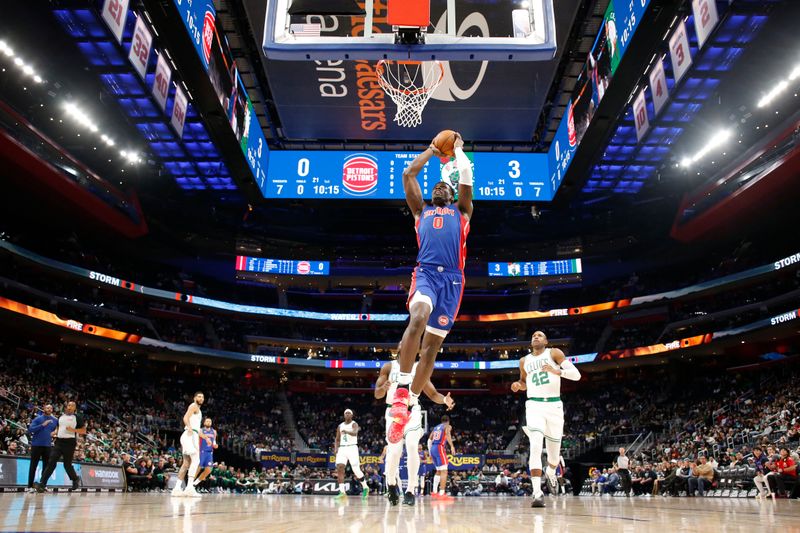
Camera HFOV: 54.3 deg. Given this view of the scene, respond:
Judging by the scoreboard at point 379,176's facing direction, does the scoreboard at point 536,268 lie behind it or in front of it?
behind

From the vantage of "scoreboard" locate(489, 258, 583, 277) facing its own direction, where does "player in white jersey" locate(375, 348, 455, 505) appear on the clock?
The player in white jersey is roughly at 12 o'clock from the scoreboard.

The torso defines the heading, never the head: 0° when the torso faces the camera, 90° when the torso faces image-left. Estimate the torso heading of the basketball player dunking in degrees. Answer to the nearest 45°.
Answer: approximately 0°

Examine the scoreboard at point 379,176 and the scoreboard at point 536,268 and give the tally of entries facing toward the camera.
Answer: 2

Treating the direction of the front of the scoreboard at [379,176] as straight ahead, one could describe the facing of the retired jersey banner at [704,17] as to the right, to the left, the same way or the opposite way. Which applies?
to the right

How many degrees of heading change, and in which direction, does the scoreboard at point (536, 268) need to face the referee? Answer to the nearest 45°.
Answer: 0° — it already faces them

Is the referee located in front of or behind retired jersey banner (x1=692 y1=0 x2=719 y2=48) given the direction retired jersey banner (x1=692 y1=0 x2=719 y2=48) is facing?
in front

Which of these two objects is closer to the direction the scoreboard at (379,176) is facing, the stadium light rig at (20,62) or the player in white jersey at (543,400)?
the player in white jersey

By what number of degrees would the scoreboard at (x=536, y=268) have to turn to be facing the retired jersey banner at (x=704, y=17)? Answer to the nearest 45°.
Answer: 0° — it already faces it

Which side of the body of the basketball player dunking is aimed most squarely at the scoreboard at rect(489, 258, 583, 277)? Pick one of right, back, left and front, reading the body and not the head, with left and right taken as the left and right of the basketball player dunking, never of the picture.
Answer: back

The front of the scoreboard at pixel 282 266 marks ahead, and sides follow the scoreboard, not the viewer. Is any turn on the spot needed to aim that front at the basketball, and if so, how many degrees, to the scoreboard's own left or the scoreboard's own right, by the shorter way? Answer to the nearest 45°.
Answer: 0° — it already faces it

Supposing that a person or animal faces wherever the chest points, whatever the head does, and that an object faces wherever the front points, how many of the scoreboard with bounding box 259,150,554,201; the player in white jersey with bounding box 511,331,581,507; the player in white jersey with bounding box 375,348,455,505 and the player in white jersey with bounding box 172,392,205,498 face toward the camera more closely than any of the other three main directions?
3
